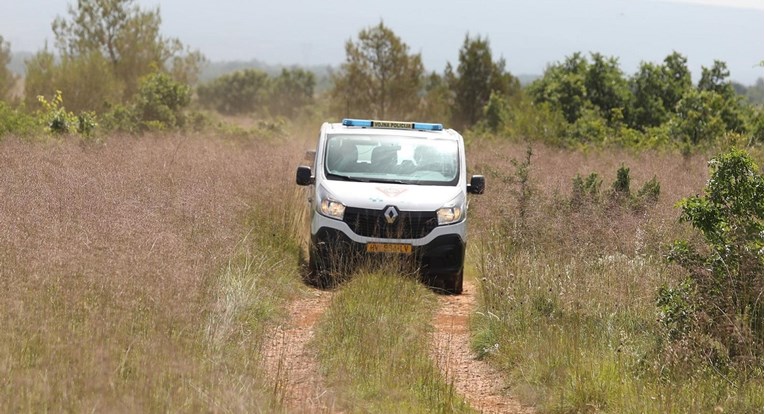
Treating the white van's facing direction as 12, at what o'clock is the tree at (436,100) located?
The tree is roughly at 6 o'clock from the white van.

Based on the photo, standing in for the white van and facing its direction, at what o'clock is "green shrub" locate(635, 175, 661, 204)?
The green shrub is roughly at 8 o'clock from the white van.

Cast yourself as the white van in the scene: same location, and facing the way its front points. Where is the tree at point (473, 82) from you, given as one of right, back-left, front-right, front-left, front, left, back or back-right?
back

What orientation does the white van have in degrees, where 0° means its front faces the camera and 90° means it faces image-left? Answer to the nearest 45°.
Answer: approximately 0°

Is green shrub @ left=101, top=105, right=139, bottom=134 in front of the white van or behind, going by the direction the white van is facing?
behind

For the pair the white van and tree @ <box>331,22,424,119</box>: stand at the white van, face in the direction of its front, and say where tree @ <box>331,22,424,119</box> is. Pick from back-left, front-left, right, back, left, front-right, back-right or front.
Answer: back

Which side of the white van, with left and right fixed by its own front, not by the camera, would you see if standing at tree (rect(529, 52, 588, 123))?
back
